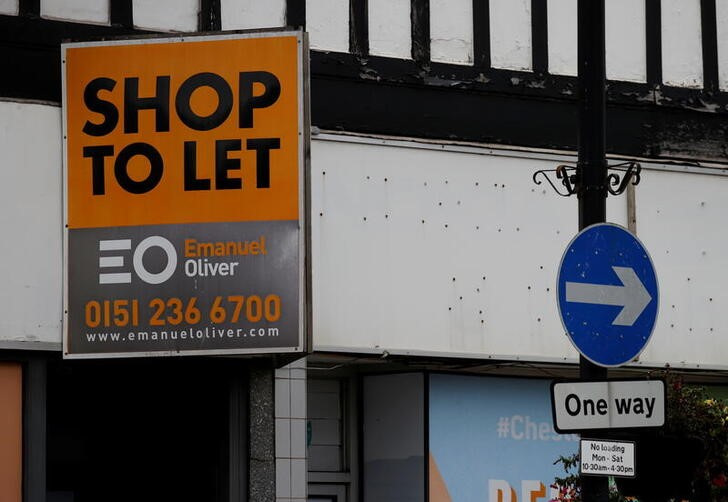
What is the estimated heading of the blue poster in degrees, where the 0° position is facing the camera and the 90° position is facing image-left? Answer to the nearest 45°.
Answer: approximately 0°

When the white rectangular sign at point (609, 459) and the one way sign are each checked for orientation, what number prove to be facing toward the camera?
2

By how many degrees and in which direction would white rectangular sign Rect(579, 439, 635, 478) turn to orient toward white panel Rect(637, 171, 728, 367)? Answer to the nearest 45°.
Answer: approximately 180°

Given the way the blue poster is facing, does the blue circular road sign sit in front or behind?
in front

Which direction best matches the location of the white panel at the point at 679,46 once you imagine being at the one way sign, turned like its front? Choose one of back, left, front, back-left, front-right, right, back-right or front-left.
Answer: back

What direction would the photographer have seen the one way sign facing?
facing the viewer

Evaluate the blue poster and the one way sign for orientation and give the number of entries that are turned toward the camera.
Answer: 2

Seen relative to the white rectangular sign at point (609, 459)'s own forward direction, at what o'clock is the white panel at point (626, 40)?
The white panel is roughly at 6 o'clock from the white rectangular sign.

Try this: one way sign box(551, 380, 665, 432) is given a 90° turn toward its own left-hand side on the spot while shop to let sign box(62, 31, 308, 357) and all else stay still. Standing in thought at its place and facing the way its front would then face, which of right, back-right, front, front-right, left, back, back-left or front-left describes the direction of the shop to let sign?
back-left
